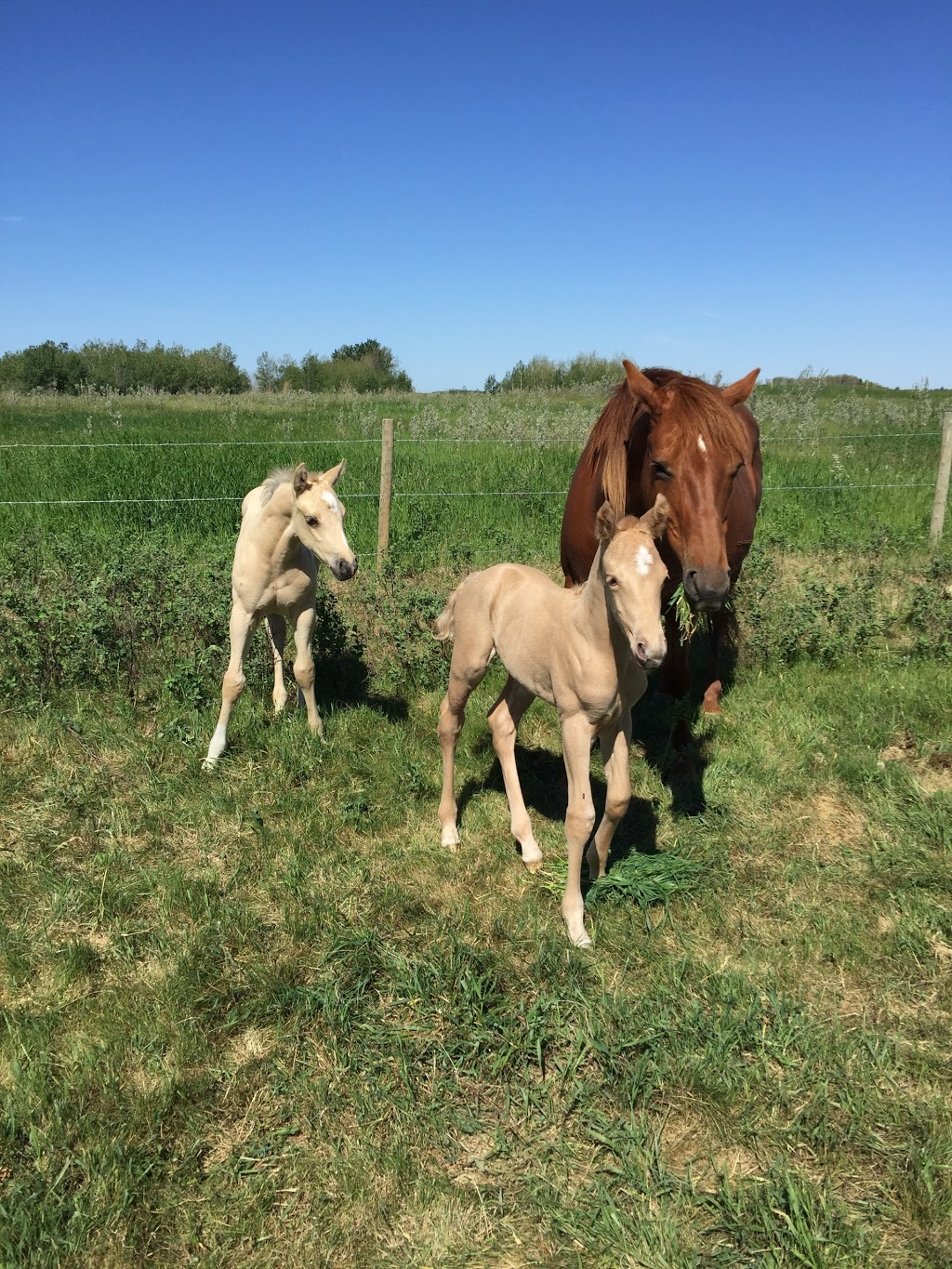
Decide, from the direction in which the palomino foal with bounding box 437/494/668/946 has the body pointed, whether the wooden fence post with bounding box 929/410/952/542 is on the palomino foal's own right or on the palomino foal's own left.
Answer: on the palomino foal's own left

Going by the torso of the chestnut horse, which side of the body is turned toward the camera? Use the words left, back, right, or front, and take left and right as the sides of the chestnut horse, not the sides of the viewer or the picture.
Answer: front

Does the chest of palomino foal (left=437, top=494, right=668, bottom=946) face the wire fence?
no

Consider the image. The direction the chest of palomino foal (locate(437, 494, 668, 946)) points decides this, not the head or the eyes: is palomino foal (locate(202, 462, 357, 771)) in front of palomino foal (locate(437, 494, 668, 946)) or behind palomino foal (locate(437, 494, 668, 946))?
behind

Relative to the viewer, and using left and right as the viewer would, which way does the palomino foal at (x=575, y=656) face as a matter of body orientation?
facing the viewer and to the right of the viewer

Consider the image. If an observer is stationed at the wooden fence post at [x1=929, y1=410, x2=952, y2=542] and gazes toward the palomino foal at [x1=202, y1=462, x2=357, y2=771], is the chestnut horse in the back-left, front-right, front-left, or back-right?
front-left

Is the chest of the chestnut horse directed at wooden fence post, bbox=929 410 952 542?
no

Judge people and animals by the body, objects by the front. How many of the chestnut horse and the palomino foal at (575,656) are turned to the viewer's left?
0

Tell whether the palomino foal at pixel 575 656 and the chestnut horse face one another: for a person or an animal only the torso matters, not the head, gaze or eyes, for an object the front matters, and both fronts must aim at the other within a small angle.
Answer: no
